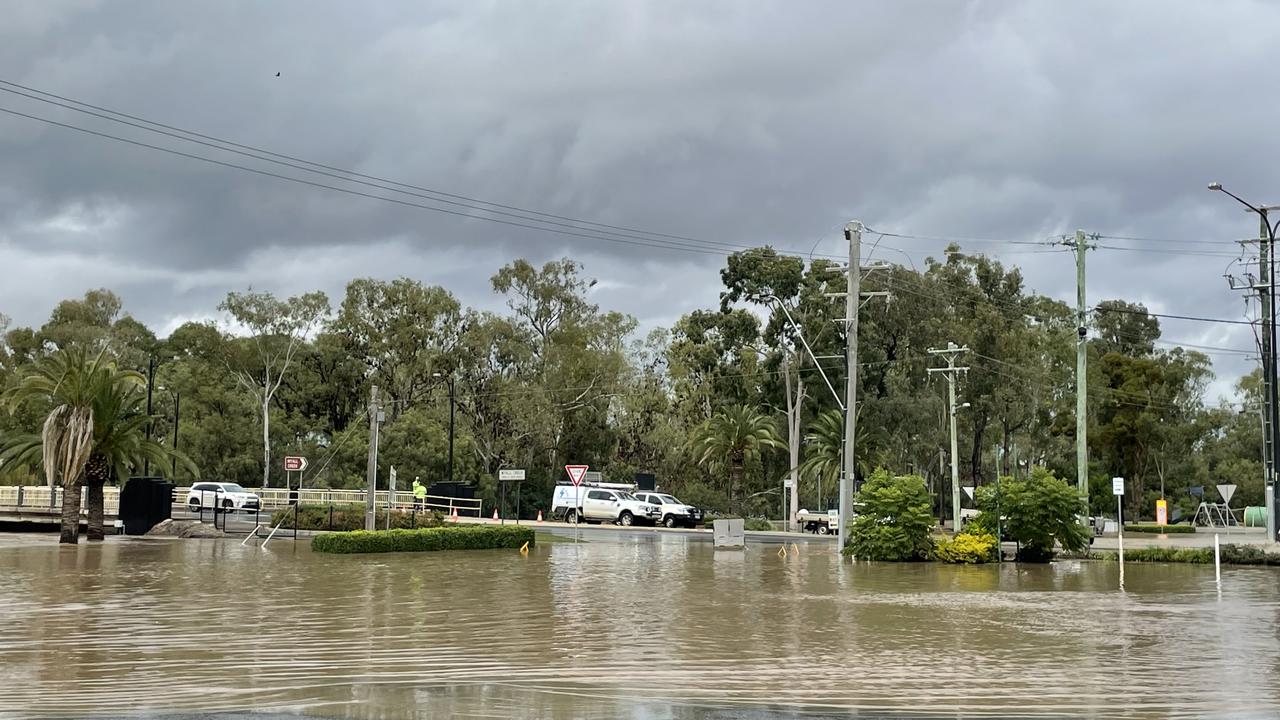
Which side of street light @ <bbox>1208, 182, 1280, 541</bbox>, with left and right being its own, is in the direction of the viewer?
left

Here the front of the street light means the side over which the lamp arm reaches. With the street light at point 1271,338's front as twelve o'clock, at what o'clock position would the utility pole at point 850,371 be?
The utility pole is roughly at 11 o'clock from the street light.

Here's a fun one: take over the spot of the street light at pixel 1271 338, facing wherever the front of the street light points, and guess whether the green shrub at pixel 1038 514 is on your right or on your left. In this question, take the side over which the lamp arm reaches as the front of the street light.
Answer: on your left

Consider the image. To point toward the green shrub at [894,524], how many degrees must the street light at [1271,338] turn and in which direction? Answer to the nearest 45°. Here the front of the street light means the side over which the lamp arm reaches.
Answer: approximately 45° to its left

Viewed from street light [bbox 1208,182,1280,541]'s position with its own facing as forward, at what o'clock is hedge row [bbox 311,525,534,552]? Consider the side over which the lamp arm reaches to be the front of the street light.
The hedge row is roughly at 11 o'clock from the street light.
